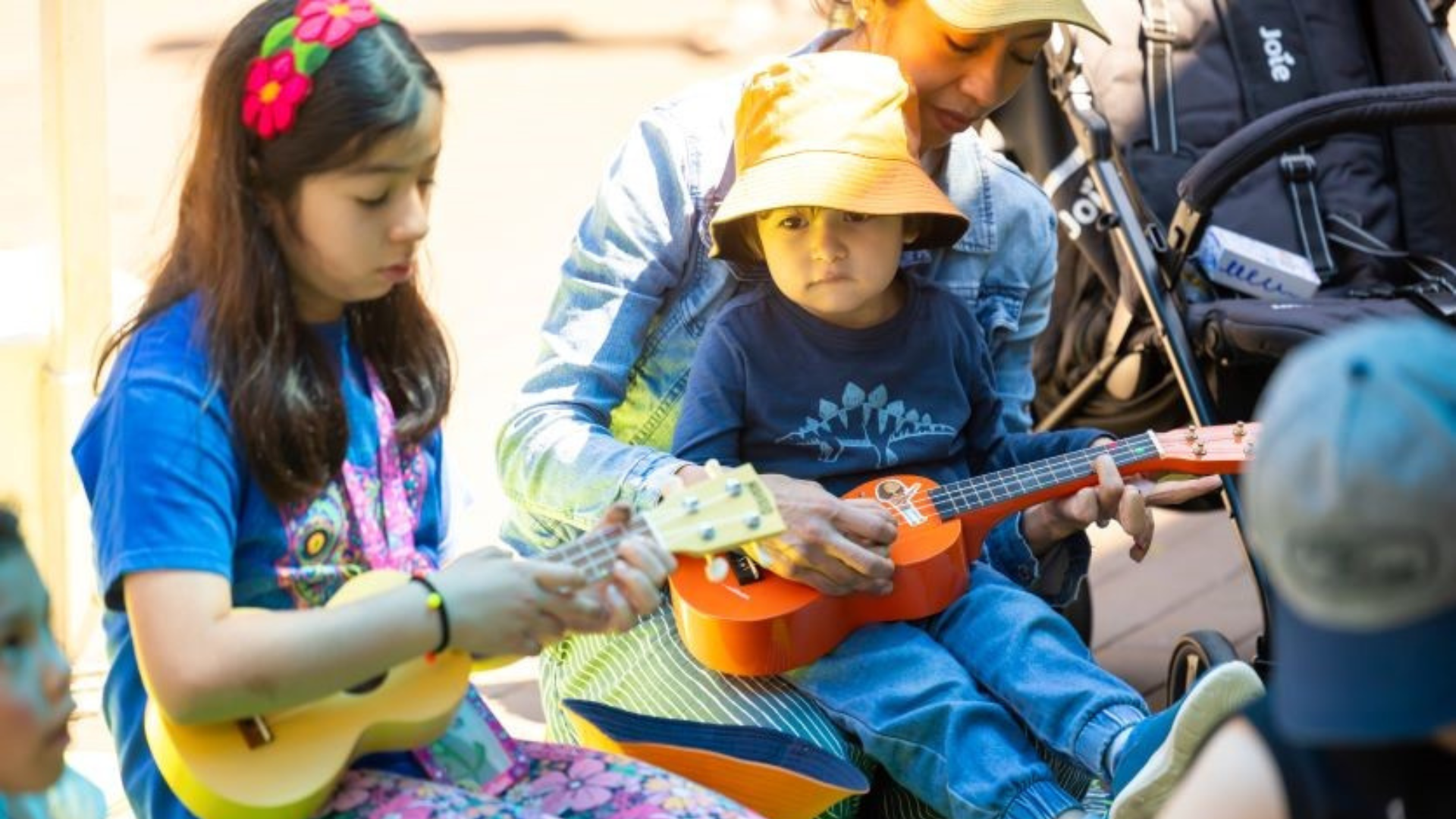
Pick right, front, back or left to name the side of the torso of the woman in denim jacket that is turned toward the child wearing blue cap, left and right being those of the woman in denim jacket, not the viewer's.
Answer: front

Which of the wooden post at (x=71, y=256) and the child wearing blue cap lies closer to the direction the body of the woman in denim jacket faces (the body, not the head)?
the child wearing blue cap

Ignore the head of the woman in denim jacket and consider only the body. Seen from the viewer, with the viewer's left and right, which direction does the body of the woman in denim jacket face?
facing the viewer and to the right of the viewer

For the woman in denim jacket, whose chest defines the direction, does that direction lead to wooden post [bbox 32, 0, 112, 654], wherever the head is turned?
no

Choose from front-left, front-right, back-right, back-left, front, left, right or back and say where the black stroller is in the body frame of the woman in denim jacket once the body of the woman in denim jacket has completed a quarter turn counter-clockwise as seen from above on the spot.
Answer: front

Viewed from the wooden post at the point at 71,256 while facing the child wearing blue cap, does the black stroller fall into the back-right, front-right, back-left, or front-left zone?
front-left

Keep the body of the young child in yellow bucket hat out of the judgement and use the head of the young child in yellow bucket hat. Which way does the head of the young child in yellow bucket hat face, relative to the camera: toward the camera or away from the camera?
toward the camera
